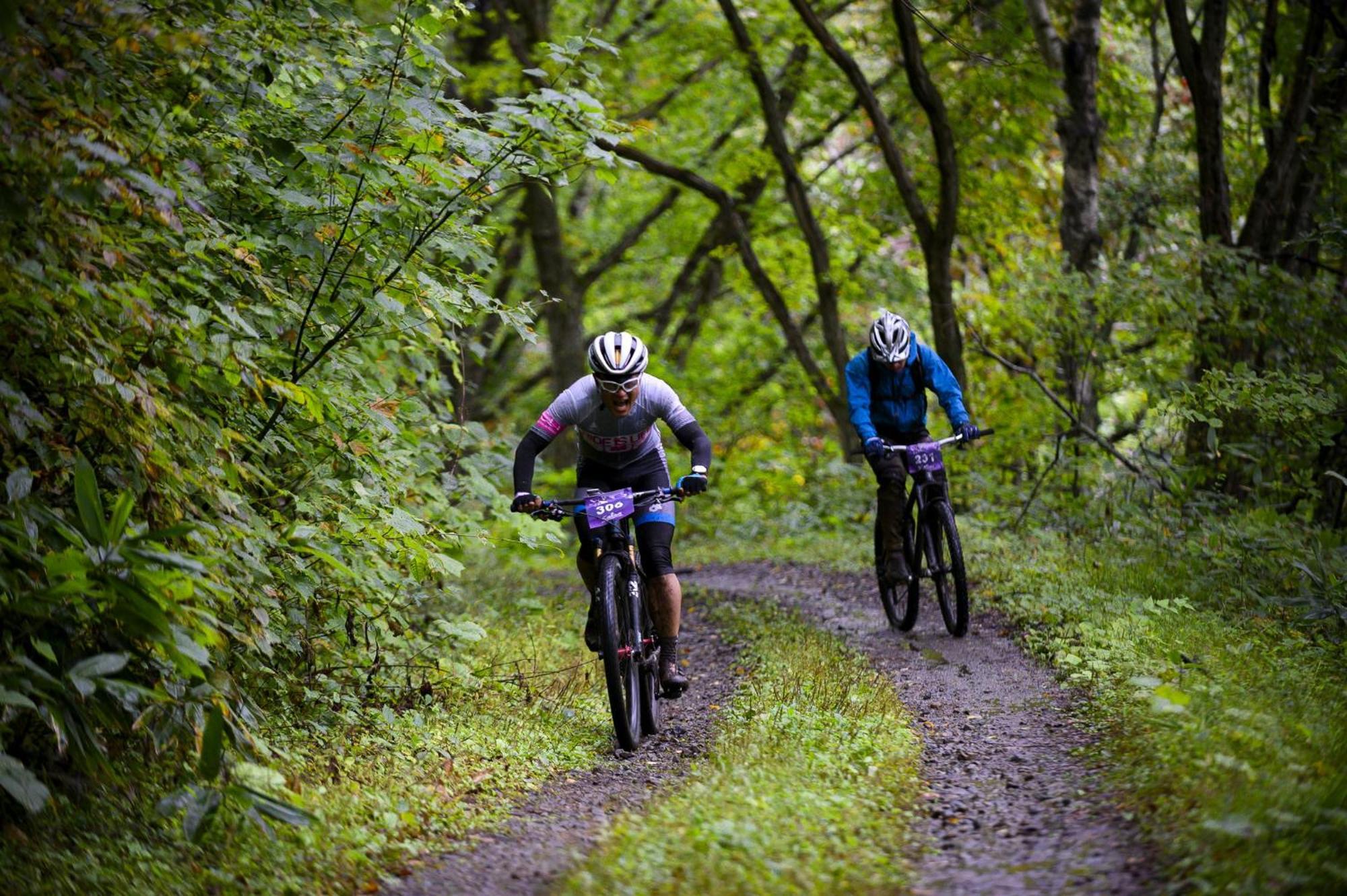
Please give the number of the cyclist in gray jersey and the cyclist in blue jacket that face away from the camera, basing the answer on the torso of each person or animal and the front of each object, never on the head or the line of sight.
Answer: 0

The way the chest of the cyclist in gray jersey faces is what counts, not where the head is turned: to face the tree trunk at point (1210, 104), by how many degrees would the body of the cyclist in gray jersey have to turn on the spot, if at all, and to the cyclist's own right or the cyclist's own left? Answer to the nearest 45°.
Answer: approximately 135° to the cyclist's own left

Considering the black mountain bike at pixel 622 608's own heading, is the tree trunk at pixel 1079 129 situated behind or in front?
behind

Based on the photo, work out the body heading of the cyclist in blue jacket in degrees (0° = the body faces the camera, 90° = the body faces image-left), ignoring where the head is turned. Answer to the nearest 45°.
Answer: approximately 315°

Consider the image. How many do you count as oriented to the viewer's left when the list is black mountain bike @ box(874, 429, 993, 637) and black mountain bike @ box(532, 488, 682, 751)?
0

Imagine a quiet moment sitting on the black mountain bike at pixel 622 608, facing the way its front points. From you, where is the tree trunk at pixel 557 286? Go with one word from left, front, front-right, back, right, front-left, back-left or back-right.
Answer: back

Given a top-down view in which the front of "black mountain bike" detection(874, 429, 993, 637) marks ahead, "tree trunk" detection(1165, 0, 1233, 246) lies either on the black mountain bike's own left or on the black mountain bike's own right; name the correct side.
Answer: on the black mountain bike's own left

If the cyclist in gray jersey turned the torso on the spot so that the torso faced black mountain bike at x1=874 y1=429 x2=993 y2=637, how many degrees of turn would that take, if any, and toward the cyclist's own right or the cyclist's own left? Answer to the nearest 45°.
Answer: approximately 135° to the cyclist's own left

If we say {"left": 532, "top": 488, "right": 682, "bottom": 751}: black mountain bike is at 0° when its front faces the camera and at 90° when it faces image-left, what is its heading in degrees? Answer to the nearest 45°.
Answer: approximately 0°
